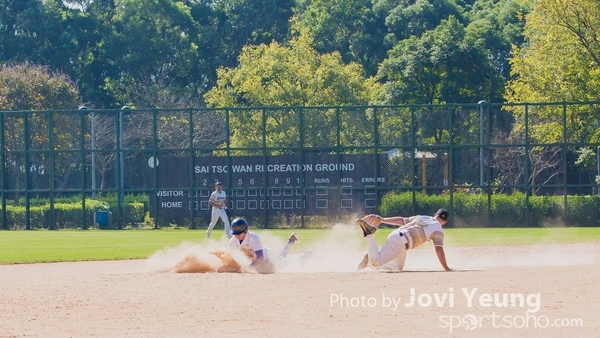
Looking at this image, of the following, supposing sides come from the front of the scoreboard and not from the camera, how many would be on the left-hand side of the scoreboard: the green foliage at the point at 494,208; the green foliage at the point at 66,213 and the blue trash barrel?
1

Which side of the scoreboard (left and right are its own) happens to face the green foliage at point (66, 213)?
right

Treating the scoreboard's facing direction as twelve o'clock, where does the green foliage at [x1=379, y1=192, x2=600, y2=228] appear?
The green foliage is roughly at 9 o'clock from the scoreboard.

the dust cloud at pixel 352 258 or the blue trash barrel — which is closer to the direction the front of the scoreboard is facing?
the dust cloud

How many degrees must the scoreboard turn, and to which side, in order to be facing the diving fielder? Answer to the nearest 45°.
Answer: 0° — it already faces them

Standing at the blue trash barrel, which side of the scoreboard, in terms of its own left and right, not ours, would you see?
right

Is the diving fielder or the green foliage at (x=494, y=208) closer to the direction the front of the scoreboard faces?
the diving fielder

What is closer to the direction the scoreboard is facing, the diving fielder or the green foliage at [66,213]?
the diving fielder

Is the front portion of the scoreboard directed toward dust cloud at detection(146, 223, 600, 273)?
yes
